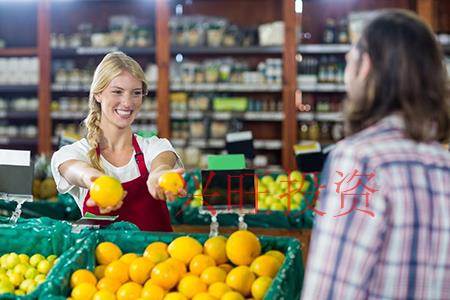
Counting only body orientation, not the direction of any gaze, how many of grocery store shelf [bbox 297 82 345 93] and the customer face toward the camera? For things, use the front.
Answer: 1

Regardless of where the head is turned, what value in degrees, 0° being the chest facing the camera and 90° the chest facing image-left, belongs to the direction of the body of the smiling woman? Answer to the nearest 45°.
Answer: approximately 315°

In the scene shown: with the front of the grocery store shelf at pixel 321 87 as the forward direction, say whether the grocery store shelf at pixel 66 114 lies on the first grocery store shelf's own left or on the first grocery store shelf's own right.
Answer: on the first grocery store shelf's own right

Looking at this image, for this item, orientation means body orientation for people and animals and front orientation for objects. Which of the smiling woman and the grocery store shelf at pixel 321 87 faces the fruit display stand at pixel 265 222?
the grocery store shelf

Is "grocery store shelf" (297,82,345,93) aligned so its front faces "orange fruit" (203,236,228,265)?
yes

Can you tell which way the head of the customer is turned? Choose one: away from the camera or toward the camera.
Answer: away from the camera

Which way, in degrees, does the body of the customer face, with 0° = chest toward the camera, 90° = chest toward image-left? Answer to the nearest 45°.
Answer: approximately 135°

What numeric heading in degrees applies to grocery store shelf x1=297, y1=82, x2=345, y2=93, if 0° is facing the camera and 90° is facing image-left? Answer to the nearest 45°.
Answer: approximately 0°
